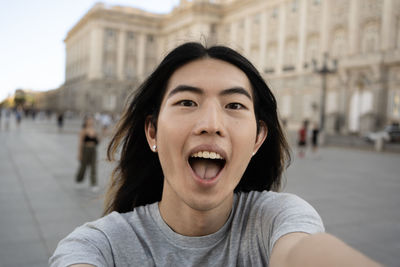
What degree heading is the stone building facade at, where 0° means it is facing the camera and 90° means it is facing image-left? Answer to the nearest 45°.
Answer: approximately 45°

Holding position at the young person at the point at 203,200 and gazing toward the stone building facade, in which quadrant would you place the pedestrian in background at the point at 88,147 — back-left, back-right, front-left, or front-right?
front-left

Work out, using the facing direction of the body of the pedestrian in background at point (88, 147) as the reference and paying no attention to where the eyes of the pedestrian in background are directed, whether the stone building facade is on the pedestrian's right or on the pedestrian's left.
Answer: on the pedestrian's left

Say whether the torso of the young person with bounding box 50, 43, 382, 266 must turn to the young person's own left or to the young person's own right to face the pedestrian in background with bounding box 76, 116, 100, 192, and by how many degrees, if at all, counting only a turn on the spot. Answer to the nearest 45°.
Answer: approximately 180°

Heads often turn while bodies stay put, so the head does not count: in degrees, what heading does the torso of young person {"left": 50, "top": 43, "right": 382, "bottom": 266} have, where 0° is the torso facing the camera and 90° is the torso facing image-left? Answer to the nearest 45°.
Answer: approximately 0°

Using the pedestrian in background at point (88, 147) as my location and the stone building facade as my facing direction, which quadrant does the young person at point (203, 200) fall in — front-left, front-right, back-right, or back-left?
back-right

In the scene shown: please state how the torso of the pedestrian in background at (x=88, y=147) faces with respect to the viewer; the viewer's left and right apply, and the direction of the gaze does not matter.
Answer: facing the viewer and to the right of the viewer

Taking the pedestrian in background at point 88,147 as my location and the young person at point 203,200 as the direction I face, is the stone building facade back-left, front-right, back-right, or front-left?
back-left

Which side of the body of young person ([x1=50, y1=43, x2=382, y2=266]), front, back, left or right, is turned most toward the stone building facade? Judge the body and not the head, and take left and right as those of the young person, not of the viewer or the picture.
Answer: back

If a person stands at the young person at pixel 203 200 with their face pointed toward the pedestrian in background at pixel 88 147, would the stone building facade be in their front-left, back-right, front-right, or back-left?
front-right
